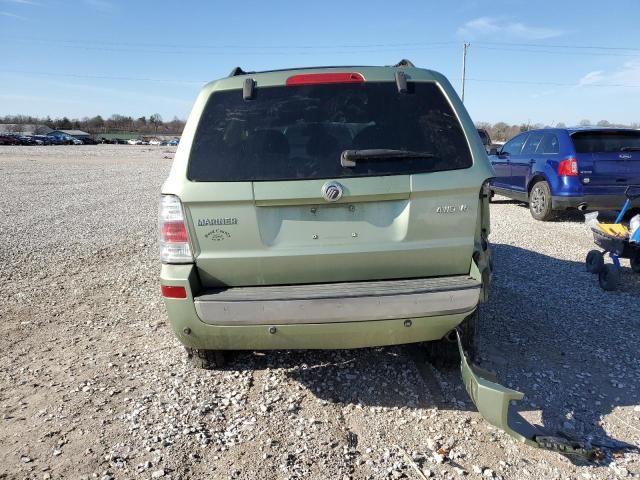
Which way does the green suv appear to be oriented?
away from the camera

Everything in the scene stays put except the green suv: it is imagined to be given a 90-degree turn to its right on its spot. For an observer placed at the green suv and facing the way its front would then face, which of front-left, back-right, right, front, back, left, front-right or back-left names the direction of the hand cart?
front-left

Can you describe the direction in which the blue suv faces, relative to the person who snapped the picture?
facing away from the viewer and to the left of the viewer

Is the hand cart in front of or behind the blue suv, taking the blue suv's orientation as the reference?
behind

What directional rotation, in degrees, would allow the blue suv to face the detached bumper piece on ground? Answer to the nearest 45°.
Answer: approximately 135° to its left

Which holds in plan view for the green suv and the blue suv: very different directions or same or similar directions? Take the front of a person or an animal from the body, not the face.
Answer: same or similar directions

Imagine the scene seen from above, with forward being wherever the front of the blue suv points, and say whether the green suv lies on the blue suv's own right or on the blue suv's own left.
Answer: on the blue suv's own left

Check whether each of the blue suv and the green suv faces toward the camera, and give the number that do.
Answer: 0
